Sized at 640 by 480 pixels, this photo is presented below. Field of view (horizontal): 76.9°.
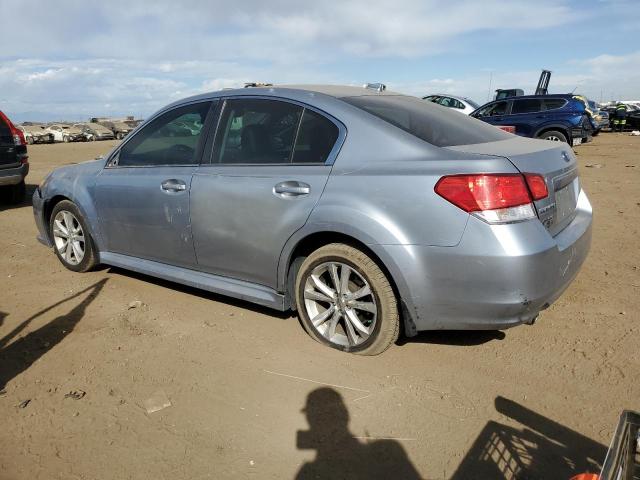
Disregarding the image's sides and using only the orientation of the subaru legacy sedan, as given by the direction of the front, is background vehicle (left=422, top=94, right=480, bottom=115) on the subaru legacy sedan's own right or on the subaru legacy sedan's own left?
on the subaru legacy sedan's own right

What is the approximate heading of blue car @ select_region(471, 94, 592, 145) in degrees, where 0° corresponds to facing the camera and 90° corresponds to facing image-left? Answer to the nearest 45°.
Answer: approximately 90°

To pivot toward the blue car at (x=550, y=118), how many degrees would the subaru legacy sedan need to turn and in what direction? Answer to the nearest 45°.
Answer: approximately 90° to its right

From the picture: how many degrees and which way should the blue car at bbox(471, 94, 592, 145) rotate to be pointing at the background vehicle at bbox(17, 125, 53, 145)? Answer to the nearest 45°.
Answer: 0° — it already faces it

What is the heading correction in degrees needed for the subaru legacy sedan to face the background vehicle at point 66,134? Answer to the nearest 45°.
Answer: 0° — it already faces it

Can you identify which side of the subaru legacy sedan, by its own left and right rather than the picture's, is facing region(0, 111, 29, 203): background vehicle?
front
